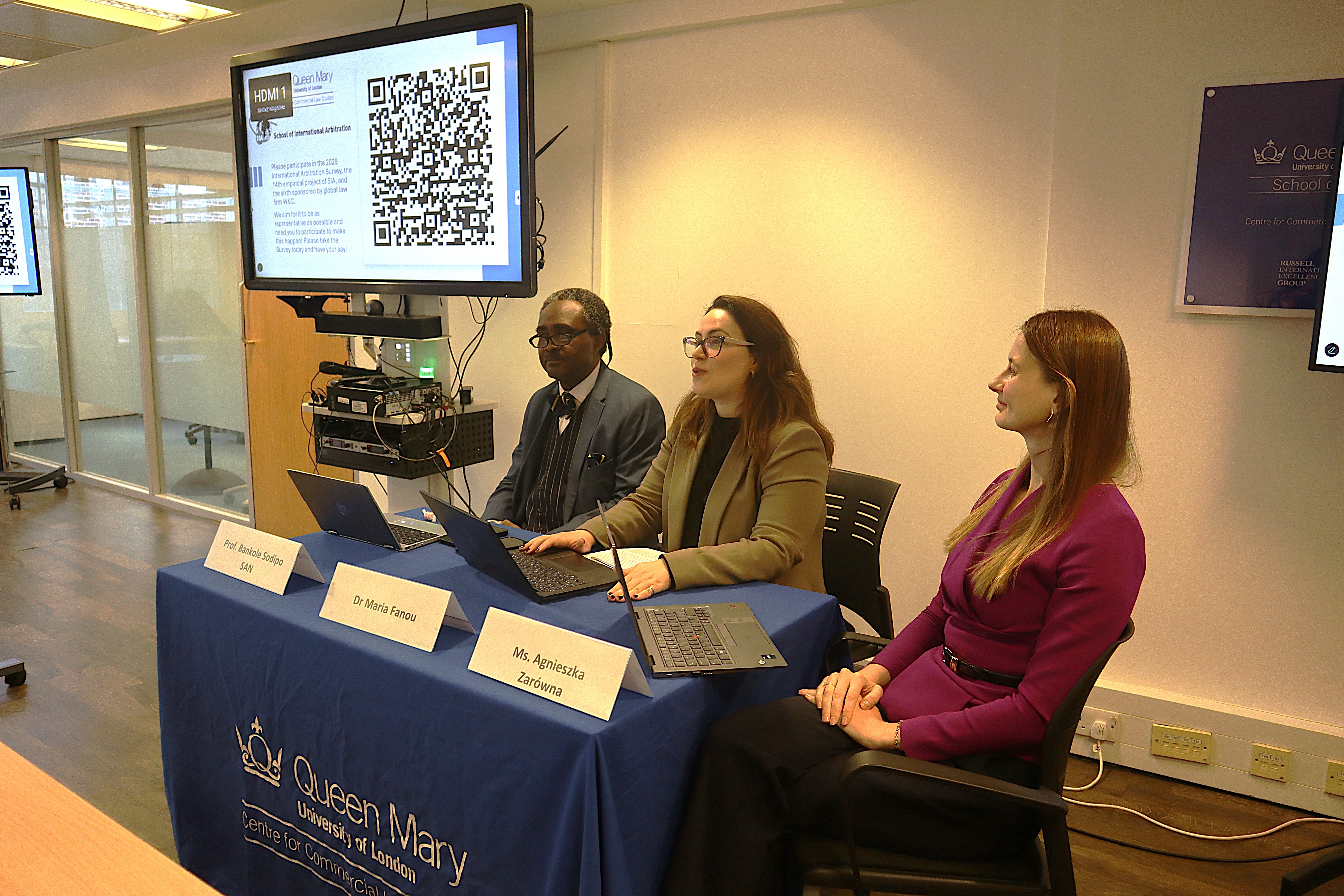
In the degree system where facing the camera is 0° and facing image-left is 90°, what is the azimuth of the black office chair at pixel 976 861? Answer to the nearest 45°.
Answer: approximately 90°

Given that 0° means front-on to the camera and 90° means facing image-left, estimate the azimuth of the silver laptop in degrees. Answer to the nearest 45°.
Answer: approximately 270°

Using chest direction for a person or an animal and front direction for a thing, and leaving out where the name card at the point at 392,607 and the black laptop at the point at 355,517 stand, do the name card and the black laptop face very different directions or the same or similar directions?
very different directions

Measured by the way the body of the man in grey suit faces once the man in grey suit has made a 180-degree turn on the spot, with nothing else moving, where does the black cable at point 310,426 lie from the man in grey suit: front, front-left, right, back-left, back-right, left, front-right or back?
left

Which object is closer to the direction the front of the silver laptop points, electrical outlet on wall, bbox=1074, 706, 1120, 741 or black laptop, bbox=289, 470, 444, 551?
the electrical outlet on wall

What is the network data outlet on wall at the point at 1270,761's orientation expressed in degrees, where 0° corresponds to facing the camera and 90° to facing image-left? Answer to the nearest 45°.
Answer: approximately 0°

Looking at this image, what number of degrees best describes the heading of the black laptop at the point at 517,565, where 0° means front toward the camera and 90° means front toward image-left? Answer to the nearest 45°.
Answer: approximately 225°

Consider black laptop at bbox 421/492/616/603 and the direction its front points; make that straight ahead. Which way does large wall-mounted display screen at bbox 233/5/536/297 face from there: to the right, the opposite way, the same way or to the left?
the opposite way

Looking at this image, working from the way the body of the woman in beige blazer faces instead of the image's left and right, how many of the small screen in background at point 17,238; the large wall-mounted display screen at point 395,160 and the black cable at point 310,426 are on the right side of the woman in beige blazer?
3

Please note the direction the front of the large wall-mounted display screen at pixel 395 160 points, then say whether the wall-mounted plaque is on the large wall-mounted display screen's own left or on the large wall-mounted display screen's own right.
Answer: on the large wall-mounted display screen's own left

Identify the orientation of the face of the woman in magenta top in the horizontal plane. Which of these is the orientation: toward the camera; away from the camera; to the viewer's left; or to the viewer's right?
to the viewer's left
